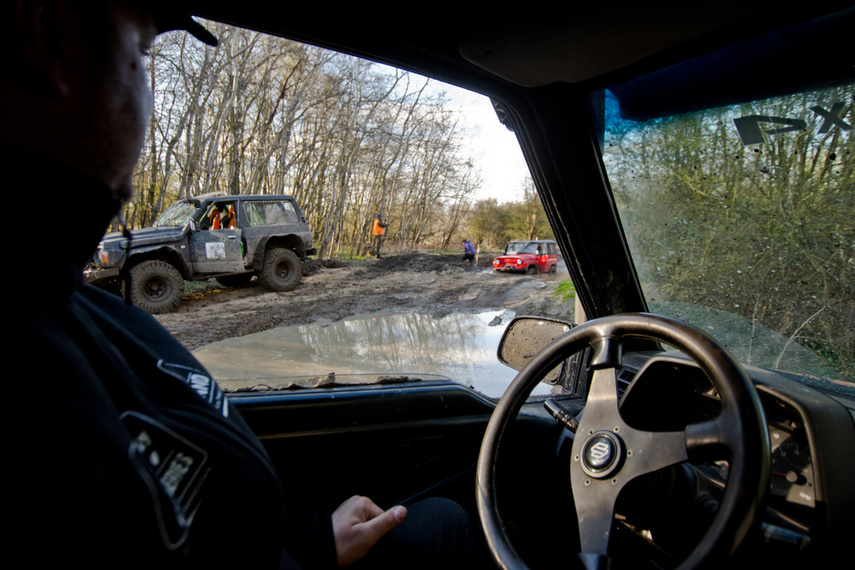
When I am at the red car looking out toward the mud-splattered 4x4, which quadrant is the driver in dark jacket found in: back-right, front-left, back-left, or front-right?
front-left

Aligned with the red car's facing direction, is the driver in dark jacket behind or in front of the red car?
in front

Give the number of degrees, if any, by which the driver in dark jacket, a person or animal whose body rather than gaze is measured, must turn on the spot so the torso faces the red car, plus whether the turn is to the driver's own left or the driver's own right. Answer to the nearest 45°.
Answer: approximately 45° to the driver's own left

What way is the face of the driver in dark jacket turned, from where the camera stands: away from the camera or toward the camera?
away from the camera

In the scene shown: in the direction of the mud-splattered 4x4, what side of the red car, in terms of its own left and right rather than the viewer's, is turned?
front

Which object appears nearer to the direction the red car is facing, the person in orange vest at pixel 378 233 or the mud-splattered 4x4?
the mud-splattered 4x4

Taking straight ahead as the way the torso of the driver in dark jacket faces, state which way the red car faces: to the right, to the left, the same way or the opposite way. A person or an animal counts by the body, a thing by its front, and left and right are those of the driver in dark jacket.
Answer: the opposite way

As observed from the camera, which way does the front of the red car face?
facing the viewer and to the left of the viewer

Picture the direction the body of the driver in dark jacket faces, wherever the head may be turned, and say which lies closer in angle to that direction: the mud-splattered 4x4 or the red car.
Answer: the red car
